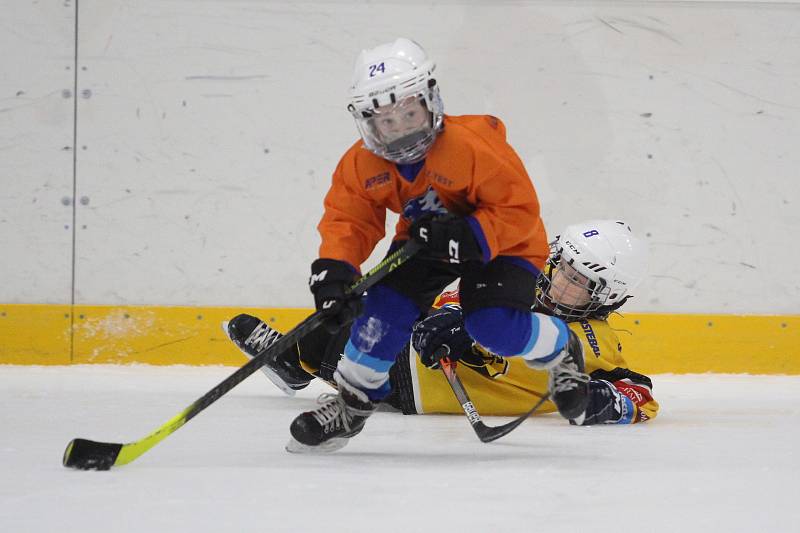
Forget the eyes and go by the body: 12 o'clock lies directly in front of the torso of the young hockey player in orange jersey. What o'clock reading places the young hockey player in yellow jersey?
The young hockey player in yellow jersey is roughly at 6 o'clock from the young hockey player in orange jersey.

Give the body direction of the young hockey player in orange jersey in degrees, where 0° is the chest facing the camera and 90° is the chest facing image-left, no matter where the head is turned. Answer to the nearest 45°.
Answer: approximately 45°

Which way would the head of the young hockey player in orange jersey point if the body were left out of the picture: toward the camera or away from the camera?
toward the camera
